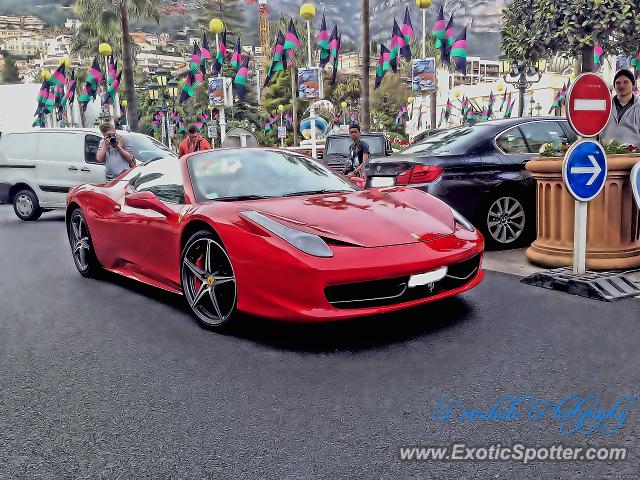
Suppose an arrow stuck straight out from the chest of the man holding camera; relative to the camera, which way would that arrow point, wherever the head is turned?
toward the camera

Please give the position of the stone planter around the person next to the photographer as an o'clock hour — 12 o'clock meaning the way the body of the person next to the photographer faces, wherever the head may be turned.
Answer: The stone planter is roughly at 11 o'clock from the person next to the photographer.

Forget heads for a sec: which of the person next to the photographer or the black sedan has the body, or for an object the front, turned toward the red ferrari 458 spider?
the person next to the photographer

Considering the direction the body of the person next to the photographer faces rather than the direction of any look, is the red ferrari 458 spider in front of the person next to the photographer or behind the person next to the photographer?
in front

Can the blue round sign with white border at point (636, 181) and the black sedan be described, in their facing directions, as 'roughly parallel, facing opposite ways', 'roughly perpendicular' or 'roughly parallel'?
roughly perpendicular

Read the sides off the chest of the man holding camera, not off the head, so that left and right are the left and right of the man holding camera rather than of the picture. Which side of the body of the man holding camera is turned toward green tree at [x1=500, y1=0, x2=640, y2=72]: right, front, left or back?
left

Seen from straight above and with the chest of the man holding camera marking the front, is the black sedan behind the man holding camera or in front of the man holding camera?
in front

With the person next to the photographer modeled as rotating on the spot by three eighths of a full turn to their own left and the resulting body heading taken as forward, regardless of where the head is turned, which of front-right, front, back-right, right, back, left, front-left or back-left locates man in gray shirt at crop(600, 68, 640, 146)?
right

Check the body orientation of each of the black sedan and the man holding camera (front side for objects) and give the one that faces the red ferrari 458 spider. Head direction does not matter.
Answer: the man holding camera

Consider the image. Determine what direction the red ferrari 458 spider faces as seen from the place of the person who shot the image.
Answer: facing the viewer and to the right of the viewer

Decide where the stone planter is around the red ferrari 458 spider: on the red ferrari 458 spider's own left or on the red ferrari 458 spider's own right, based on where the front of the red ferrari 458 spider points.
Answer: on the red ferrari 458 spider's own left

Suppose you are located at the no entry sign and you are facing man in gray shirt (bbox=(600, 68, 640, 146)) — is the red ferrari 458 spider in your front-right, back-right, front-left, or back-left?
back-left

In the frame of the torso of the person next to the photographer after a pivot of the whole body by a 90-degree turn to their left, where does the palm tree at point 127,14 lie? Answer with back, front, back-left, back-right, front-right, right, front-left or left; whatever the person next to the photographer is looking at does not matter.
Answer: left

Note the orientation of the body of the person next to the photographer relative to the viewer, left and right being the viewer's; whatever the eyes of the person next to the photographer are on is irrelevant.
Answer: facing the viewer
